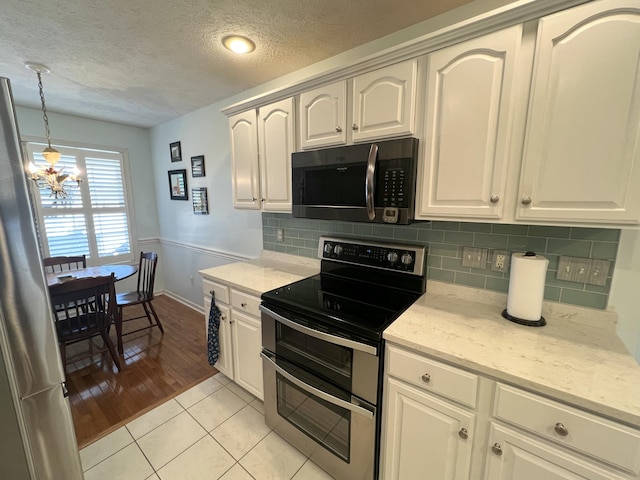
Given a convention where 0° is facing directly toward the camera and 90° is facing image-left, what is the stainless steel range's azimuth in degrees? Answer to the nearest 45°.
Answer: approximately 45°

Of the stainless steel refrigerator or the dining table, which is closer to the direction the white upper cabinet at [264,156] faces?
the stainless steel refrigerator

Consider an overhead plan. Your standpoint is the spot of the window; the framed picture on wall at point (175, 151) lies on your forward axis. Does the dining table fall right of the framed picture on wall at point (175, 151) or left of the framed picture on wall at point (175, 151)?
right

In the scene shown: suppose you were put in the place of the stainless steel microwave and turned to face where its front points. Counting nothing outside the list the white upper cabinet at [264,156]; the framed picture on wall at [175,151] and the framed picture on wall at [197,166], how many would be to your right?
3

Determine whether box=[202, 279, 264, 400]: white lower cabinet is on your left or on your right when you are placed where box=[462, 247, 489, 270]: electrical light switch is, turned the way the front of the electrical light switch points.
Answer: on your right

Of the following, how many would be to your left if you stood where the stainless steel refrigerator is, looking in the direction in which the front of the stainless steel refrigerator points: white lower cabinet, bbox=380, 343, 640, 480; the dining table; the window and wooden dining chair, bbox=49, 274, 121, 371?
3

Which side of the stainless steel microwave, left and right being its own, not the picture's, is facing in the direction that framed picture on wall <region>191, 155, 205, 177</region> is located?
right

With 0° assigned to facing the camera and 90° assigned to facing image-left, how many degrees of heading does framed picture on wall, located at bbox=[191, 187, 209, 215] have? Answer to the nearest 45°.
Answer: approximately 45°
